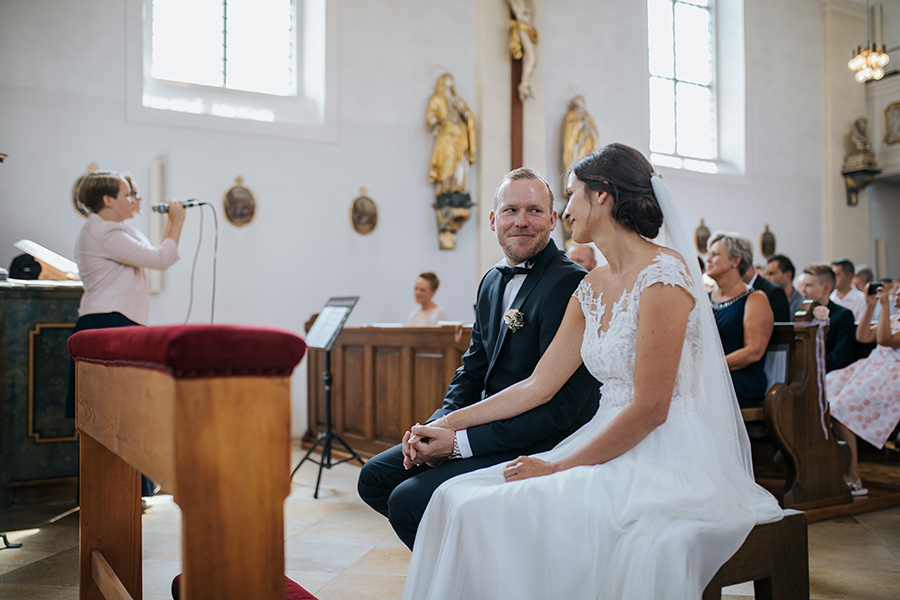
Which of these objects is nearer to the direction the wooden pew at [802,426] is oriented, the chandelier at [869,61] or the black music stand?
the black music stand

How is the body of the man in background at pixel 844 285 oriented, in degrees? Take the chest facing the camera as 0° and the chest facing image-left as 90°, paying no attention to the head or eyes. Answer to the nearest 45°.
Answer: approximately 45°

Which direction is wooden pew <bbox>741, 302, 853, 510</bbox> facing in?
to the viewer's left

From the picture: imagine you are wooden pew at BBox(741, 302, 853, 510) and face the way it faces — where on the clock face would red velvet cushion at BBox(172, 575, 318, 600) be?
The red velvet cushion is roughly at 10 o'clock from the wooden pew.
